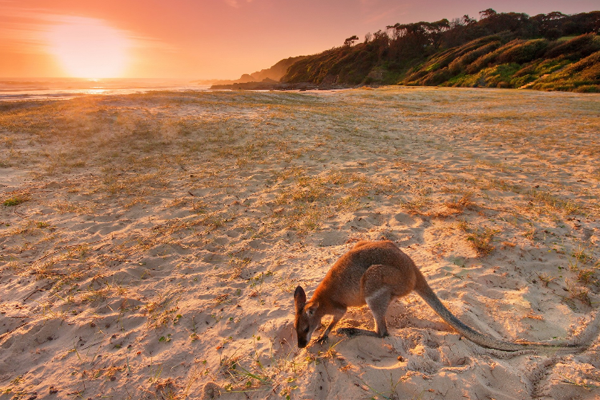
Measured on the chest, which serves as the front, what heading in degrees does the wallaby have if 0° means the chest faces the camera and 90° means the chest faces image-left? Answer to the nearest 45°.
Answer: approximately 90°
